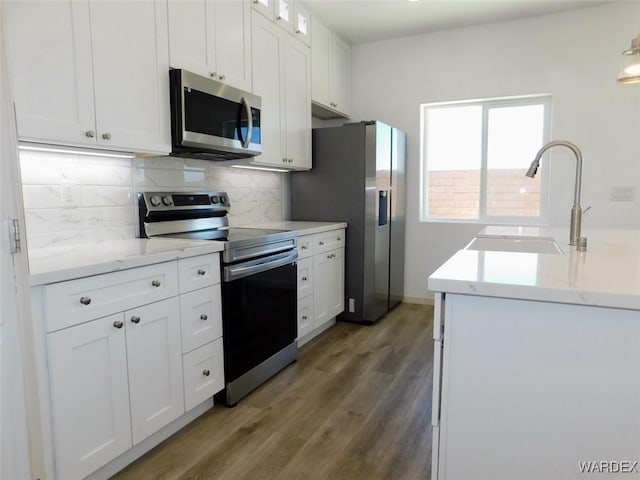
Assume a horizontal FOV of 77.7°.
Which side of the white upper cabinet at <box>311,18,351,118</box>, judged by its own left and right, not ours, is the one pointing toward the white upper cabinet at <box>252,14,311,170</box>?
right

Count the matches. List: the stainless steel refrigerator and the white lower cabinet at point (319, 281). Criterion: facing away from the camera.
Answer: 0

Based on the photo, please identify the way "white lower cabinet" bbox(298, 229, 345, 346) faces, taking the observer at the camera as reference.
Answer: facing the viewer and to the right of the viewer

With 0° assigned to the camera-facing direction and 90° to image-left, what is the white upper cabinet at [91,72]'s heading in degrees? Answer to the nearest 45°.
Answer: approximately 315°

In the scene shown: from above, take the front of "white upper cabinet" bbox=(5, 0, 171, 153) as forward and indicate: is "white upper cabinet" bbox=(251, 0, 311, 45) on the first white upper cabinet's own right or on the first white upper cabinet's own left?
on the first white upper cabinet's own left

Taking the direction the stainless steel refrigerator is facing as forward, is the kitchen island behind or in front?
in front

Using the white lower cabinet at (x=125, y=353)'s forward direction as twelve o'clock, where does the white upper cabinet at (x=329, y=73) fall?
The white upper cabinet is roughly at 9 o'clock from the white lower cabinet.

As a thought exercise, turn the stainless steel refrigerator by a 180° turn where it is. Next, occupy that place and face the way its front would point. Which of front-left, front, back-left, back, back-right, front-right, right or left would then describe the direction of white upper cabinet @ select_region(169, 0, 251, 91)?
left

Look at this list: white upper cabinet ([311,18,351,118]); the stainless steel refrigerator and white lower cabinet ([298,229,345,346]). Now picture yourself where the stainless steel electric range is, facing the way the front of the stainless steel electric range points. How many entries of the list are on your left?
3

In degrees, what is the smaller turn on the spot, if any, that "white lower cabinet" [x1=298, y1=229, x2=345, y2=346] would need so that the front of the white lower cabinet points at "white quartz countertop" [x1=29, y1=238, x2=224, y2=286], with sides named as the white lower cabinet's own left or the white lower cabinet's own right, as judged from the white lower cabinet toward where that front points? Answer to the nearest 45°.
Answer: approximately 90° to the white lower cabinet's own right

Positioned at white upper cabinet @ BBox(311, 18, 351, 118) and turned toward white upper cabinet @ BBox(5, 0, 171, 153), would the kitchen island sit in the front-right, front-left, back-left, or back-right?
front-left
